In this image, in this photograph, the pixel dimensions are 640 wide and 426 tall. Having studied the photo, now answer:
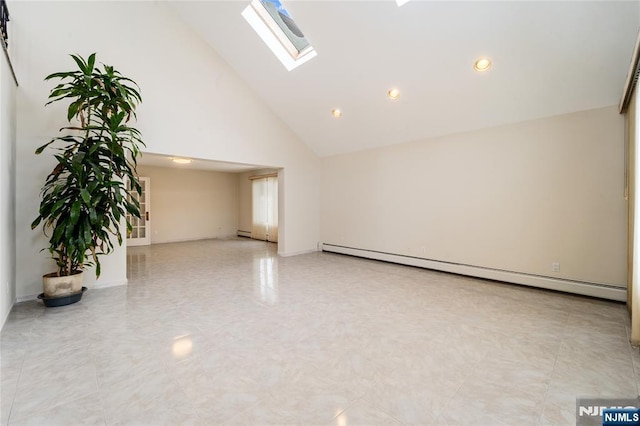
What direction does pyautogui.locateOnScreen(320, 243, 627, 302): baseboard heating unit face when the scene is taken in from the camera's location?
facing the viewer and to the left of the viewer

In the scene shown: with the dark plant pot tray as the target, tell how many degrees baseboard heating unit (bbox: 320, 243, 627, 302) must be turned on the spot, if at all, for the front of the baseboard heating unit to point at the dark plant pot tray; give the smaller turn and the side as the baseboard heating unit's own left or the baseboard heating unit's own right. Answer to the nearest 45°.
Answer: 0° — it already faces it

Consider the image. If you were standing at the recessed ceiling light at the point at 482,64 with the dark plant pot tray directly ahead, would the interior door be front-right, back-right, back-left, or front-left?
front-right

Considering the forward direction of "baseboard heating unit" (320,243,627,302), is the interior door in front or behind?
in front

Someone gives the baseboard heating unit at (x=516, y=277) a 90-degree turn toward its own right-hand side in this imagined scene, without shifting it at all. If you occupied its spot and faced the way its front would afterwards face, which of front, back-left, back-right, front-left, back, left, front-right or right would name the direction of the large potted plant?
left
